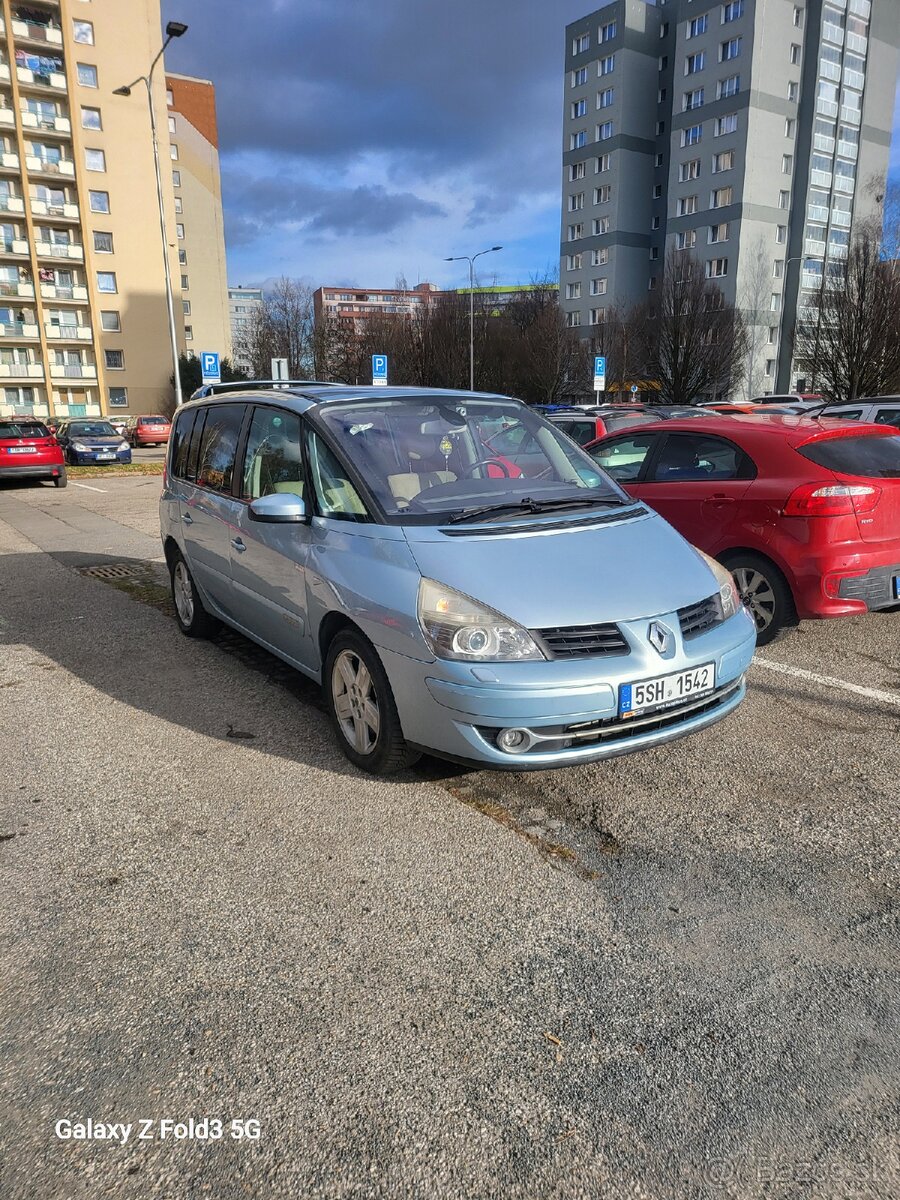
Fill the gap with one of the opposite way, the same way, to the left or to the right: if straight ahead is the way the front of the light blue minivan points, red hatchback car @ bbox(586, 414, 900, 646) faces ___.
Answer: the opposite way

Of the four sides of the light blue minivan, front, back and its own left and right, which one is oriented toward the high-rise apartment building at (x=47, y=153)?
back

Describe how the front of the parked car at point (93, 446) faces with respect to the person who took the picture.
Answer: facing the viewer and to the right of the viewer

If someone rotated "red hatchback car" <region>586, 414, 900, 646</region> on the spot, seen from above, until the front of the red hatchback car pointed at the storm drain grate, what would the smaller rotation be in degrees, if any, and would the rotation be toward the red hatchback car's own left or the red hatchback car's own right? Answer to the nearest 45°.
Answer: approximately 45° to the red hatchback car's own left

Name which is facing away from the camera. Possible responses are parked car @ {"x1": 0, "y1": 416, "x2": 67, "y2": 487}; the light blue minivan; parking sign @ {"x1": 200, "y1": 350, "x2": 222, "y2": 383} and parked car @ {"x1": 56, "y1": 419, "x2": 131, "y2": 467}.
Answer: parked car @ {"x1": 0, "y1": 416, "x2": 67, "y2": 487}

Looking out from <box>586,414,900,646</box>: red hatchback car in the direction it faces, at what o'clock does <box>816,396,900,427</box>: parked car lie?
The parked car is roughly at 2 o'clock from the red hatchback car.

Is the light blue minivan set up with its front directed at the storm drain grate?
no

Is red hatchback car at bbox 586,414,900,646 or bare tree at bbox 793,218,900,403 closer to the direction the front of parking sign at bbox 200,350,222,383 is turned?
the red hatchback car

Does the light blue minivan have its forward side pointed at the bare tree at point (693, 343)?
no

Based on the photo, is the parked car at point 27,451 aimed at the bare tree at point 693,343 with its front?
no

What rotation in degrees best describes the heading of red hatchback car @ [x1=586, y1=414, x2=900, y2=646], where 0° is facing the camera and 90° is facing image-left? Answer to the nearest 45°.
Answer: approximately 135°

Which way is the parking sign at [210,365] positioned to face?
toward the camera

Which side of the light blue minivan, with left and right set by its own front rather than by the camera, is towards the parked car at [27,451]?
back

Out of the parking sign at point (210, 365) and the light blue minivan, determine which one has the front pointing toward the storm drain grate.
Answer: the parking sign

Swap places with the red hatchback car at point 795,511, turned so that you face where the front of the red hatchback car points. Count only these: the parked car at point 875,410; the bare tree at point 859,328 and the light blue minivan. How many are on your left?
1
